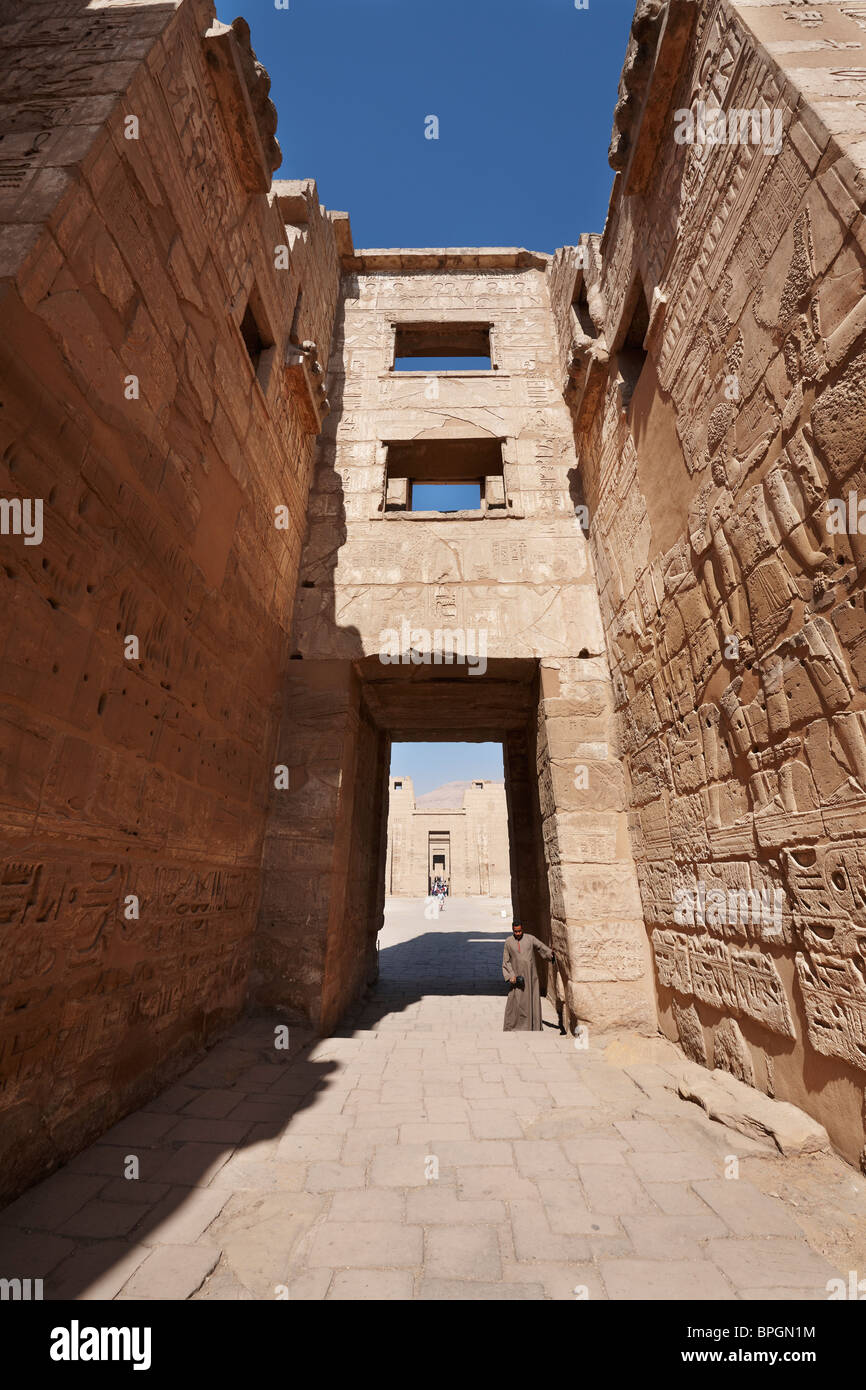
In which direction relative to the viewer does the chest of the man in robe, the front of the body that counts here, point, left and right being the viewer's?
facing the viewer
